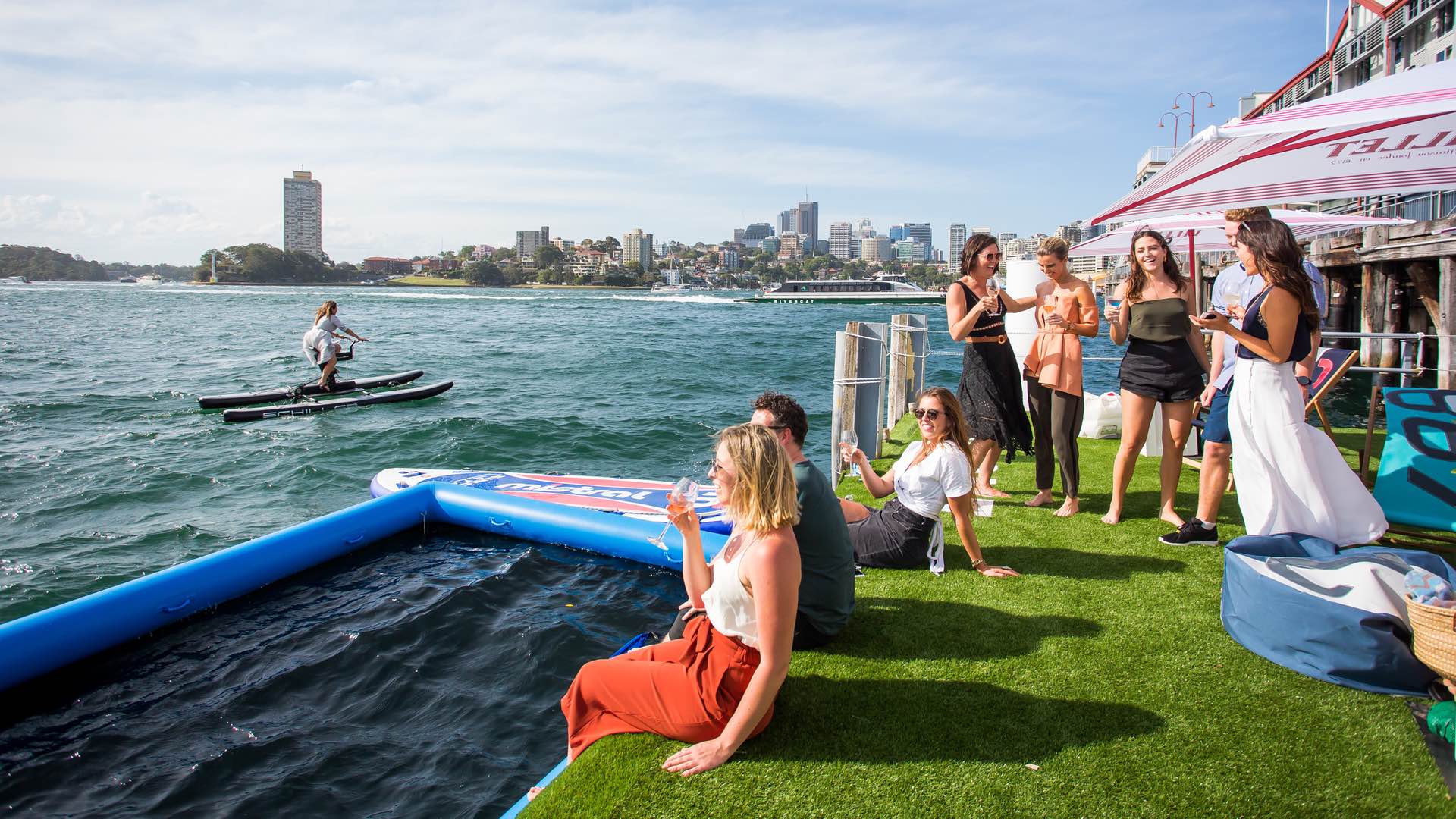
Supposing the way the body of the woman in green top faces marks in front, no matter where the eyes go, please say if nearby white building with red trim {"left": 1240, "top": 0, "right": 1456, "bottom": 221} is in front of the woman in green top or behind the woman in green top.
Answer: behind

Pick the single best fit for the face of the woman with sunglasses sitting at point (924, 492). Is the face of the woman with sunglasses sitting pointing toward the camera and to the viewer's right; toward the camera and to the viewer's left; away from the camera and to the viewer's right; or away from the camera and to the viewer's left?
toward the camera and to the viewer's left

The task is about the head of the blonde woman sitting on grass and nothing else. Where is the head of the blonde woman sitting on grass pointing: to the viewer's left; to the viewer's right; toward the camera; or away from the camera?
to the viewer's left

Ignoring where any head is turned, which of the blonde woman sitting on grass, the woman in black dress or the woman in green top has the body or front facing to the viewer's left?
the blonde woman sitting on grass

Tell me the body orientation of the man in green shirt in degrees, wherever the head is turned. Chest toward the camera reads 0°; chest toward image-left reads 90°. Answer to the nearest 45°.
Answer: approximately 90°

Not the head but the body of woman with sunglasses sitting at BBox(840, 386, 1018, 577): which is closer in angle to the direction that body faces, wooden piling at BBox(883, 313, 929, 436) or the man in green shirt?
the man in green shirt

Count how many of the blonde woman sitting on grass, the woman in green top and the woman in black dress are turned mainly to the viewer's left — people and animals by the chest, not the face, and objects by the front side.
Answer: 1

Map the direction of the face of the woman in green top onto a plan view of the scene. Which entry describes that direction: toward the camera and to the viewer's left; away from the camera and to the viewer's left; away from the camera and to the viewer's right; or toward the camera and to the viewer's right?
toward the camera and to the viewer's left

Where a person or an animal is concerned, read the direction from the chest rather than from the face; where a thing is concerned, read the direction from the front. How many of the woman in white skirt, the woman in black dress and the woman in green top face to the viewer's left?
1

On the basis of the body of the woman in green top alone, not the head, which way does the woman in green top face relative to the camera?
toward the camera

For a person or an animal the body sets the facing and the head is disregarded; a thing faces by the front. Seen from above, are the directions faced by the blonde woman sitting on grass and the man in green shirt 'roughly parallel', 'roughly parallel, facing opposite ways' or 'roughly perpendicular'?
roughly parallel

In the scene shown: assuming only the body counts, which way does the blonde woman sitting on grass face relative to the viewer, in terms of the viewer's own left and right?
facing to the left of the viewer

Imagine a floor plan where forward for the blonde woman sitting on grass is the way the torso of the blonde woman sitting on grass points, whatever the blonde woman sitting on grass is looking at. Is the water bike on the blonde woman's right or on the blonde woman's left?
on the blonde woman's right
